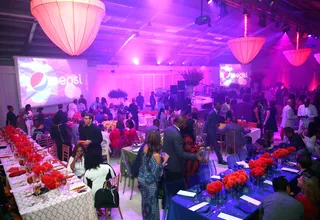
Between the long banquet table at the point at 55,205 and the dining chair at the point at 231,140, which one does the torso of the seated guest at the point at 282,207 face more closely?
the dining chair

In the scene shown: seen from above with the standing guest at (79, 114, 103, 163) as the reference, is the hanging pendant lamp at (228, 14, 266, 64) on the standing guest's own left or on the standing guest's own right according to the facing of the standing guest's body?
on the standing guest's own left

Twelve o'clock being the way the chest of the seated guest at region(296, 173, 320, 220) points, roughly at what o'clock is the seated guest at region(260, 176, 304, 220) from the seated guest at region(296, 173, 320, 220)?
the seated guest at region(260, 176, 304, 220) is roughly at 11 o'clock from the seated guest at region(296, 173, 320, 220).

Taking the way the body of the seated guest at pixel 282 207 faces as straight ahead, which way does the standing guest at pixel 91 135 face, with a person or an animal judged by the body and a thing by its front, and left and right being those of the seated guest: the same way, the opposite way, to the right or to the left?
the opposite way

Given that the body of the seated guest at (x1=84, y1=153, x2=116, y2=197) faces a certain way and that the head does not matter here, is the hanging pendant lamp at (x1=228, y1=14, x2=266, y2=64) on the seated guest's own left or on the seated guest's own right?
on the seated guest's own right

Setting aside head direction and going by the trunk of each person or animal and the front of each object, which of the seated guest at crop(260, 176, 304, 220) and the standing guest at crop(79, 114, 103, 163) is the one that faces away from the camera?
the seated guest

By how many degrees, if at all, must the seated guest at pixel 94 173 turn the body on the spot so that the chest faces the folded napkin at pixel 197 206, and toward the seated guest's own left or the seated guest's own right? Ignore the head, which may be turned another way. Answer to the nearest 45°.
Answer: approximately 180°

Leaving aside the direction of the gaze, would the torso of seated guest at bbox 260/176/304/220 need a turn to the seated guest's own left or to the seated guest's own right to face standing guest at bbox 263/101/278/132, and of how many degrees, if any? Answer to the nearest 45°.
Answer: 0° — they already face them

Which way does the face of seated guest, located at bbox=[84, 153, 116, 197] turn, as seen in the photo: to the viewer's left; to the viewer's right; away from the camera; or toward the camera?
away from the camera
